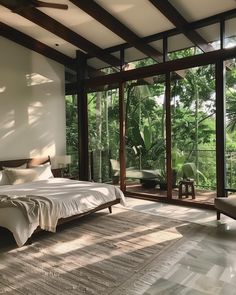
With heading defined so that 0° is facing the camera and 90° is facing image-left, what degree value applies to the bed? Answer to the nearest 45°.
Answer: approximately 315°

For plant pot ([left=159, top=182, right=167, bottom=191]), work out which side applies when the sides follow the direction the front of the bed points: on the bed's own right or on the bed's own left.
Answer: on the bed's own left

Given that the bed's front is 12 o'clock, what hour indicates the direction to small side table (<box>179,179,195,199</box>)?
The small side table is roughly at 10 o'clock from the bed.
